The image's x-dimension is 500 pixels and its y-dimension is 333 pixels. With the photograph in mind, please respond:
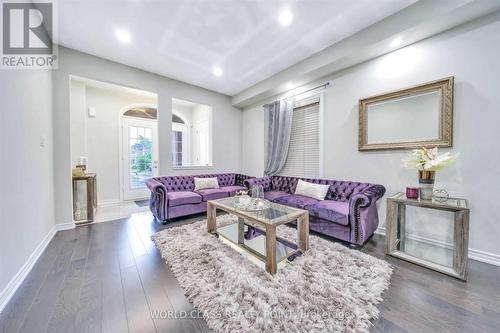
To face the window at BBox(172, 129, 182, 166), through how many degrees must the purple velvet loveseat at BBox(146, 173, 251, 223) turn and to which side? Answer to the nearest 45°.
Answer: approximately 135° to its left

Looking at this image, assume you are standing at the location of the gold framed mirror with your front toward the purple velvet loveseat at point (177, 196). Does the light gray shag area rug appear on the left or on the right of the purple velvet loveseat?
left

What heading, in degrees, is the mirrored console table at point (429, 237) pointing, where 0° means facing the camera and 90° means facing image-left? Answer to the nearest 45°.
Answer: approximately 45°

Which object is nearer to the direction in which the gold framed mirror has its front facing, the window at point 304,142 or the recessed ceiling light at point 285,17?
the recessed ceiling light

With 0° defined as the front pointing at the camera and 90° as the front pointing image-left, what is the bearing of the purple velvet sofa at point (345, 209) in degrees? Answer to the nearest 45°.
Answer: approximately 45°
